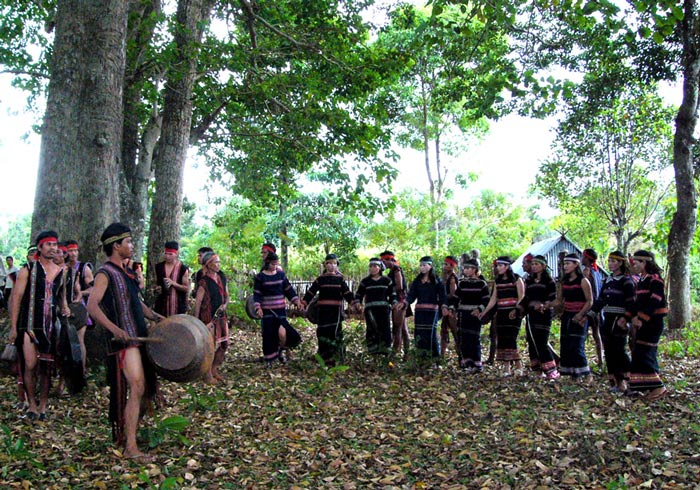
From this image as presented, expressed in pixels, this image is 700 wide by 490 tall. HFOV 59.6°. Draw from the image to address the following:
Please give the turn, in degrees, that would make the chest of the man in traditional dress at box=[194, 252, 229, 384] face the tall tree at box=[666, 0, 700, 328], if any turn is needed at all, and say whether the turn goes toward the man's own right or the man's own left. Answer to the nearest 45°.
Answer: approximately 45° to the man's own left

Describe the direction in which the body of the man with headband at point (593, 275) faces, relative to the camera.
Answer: to the viewer's left

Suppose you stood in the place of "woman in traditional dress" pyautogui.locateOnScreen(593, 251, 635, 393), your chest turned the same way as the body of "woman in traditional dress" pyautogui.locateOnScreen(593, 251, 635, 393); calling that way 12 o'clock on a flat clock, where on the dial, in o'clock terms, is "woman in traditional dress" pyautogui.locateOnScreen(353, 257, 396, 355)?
"woman in traditional dress" pyautogui.locateOnScreen(353, 257, 396, 355) is roughly at 2 o'clock from "woman in traditional dress" pyautogui.locateOnScreen(593, 251, 635, 393).

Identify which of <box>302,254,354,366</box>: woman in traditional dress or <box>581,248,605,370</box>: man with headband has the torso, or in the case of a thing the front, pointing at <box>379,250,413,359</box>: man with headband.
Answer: <box>581,248,605,370</box>: man with headband

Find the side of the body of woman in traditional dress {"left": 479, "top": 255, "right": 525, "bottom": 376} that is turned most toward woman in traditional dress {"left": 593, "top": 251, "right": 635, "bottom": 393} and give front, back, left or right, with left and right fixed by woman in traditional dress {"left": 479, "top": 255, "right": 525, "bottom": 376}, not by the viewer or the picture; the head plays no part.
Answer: left

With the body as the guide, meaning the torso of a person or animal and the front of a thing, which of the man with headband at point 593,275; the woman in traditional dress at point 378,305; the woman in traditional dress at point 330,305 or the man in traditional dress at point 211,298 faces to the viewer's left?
the man with headband

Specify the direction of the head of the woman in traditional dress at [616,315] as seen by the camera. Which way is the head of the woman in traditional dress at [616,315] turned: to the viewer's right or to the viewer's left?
to the viewer's left

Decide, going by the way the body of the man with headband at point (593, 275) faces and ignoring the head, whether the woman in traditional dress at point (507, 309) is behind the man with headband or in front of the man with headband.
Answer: in front

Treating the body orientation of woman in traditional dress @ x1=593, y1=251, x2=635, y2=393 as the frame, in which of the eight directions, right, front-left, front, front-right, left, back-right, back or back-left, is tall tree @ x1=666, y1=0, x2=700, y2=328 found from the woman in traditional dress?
back-right

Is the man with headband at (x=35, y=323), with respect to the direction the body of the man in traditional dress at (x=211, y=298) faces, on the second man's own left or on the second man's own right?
on the second man's own right

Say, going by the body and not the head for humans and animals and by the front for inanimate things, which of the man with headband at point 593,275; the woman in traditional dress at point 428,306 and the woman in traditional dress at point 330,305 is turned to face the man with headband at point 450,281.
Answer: the man with headband at point 593,275
